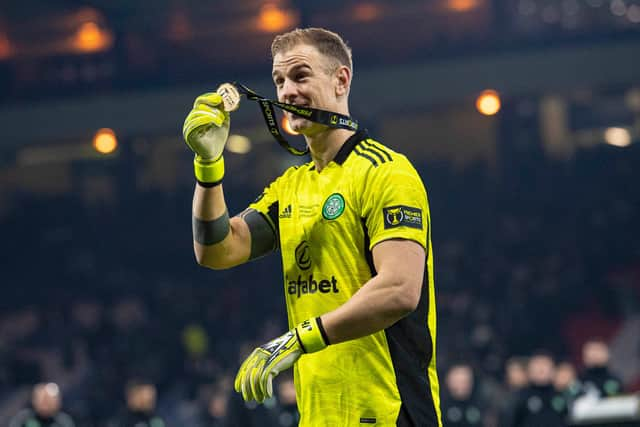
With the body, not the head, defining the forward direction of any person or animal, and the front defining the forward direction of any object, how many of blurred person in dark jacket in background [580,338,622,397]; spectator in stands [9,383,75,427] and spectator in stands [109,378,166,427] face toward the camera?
3

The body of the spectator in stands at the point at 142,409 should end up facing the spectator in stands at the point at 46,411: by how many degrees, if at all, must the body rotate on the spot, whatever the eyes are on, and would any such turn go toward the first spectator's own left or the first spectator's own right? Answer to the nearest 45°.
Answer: approximately 45° to the first spectator's own right

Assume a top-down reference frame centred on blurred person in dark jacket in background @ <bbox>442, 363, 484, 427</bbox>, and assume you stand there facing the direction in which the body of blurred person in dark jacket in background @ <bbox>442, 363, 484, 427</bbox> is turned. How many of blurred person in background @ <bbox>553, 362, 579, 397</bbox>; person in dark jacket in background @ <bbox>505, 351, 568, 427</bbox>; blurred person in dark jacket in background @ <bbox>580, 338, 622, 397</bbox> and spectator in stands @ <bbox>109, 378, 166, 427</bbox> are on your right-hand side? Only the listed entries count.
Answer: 1

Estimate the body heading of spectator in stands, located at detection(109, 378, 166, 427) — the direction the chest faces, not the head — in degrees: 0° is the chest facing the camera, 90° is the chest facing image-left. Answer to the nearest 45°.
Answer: approximately 0°

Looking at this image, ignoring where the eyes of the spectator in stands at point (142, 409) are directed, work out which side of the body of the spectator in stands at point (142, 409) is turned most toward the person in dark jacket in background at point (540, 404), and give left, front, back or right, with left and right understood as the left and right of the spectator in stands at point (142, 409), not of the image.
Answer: left

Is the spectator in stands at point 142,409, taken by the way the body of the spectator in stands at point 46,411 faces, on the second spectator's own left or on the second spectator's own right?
on the second spectator's own left

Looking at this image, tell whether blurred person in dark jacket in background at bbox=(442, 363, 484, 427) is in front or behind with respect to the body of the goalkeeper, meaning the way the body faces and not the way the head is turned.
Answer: behind

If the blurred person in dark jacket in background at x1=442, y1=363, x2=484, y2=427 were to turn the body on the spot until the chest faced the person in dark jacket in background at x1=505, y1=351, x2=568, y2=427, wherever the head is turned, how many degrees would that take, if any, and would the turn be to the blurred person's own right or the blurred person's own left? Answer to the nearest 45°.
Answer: approximately 90° to the blurred person's own left

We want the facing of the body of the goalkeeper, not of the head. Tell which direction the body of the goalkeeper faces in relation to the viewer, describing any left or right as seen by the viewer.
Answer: facing the viewer and to the left of the viewer
